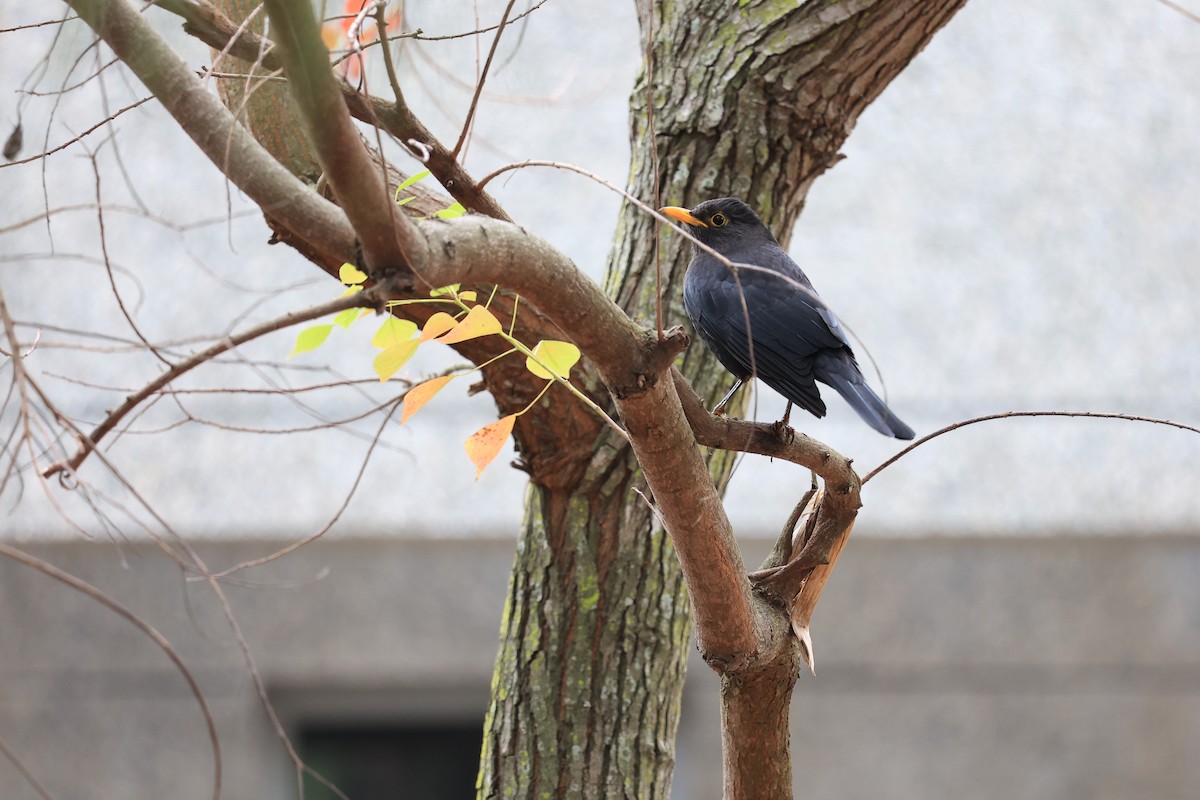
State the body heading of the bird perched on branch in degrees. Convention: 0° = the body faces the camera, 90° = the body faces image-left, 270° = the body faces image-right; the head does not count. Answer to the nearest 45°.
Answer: approximately 90°
